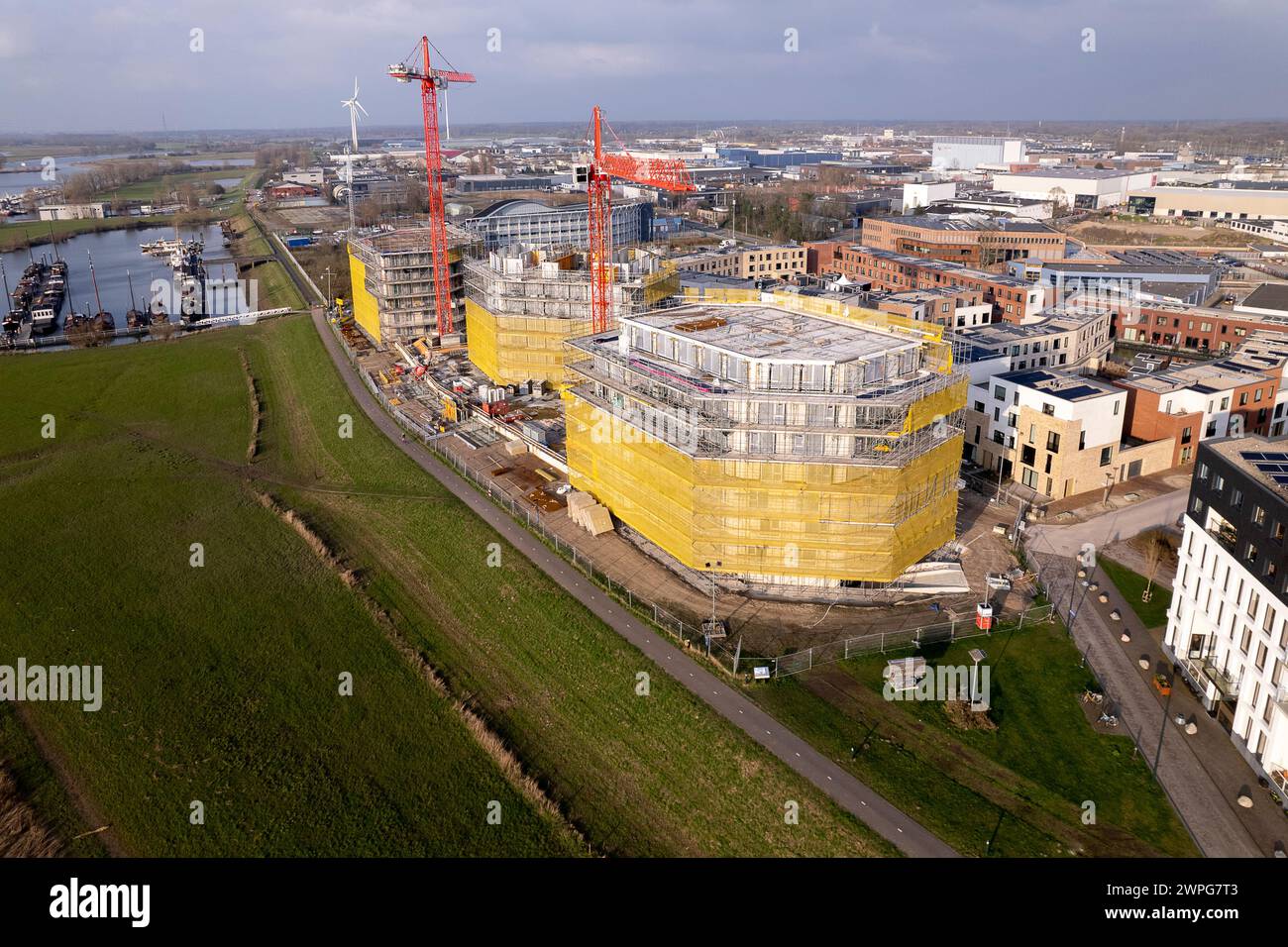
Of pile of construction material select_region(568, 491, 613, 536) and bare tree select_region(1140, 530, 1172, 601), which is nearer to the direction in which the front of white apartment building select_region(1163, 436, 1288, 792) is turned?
the pile of construction material

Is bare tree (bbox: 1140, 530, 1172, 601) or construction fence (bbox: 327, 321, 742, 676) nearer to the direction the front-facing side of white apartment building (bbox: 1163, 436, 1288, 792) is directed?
the construction fence

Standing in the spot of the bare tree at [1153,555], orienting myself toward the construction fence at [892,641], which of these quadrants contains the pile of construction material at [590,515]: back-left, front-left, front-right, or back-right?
front-right

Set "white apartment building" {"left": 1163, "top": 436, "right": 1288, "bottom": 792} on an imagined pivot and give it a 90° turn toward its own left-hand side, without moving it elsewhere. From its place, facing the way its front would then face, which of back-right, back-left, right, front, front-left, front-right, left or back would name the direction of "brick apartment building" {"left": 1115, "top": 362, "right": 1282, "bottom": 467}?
back-left

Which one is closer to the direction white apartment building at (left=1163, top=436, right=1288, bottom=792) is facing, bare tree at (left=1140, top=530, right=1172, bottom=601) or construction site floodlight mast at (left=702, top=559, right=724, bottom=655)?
the construction site floodlight mast

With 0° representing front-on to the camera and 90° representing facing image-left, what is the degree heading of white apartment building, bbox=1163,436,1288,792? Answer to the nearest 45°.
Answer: approximately 45°

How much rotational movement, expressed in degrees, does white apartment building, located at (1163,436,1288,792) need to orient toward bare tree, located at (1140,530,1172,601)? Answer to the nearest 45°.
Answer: approximately 135° to its right
